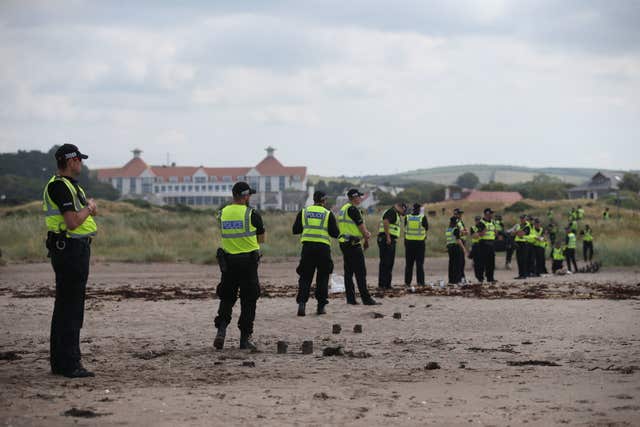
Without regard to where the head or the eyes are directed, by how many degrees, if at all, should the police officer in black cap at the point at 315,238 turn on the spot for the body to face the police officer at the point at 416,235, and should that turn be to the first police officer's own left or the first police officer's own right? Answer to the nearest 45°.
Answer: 0° — they already face them

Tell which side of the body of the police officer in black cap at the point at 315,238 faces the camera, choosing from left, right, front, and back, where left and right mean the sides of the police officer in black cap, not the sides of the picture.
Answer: back

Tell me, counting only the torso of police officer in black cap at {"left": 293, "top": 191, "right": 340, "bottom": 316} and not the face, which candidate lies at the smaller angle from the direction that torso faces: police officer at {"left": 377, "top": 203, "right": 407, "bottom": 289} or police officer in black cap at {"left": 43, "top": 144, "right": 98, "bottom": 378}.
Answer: the police officer

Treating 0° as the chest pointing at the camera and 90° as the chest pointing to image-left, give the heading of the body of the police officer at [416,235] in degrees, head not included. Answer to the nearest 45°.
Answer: approximately 180°

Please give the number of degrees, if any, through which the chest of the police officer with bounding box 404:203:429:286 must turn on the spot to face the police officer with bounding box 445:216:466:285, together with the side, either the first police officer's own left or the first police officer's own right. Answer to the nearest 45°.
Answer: approximately 45° to the first police officer's own right

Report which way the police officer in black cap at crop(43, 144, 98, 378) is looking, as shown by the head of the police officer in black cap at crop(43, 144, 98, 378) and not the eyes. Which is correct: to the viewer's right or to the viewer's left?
to the viewer's right

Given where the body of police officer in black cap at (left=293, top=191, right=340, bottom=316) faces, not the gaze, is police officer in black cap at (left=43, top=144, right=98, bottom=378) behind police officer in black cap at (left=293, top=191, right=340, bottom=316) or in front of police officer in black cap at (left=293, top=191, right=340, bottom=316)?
behind

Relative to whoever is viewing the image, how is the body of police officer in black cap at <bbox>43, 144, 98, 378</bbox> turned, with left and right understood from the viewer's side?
facing to the right of the viewer

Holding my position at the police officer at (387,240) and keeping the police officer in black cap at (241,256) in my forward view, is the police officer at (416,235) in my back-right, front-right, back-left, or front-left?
back-left

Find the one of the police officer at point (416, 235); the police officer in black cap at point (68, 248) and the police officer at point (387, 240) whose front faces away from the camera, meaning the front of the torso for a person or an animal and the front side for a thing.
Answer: the police officer at point (416, 235)
